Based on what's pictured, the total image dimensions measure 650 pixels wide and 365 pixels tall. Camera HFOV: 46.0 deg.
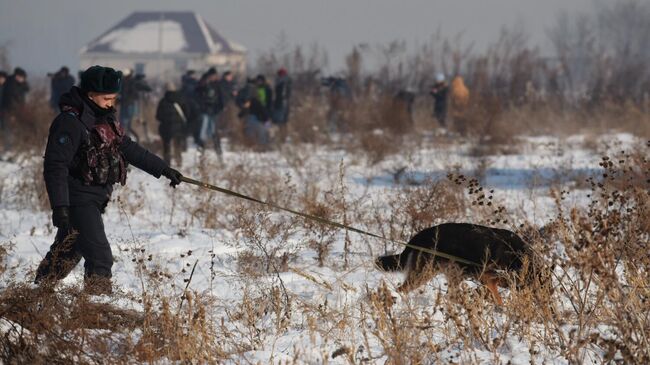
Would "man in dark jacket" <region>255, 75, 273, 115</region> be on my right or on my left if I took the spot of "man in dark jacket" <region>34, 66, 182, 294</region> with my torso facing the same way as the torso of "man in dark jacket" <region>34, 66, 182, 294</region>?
on my left

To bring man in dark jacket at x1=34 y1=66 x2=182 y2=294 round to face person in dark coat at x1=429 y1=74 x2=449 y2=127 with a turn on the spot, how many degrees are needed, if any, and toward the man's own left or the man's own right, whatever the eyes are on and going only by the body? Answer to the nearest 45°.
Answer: approximately 90° to the man's own left

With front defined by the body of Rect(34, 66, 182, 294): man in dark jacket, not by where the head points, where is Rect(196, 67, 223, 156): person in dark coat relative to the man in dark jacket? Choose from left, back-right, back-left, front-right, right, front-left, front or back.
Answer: back-left

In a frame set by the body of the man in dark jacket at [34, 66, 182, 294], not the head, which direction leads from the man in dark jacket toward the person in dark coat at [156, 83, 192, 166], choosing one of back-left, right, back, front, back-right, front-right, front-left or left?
back-left

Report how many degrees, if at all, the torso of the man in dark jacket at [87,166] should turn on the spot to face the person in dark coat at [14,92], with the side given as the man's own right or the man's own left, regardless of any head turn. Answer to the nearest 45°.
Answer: approximately 135° to the man's own left

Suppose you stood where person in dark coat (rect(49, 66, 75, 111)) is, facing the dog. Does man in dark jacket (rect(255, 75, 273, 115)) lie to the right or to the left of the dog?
left

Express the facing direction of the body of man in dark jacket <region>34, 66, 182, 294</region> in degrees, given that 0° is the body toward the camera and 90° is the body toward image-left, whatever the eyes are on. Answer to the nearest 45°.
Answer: approximately 315°

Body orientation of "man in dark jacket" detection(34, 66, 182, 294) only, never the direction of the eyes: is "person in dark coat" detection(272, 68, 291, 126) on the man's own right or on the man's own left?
on the man's own left

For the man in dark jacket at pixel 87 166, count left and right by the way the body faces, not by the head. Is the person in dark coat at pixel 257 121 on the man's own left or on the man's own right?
on the man's own left
